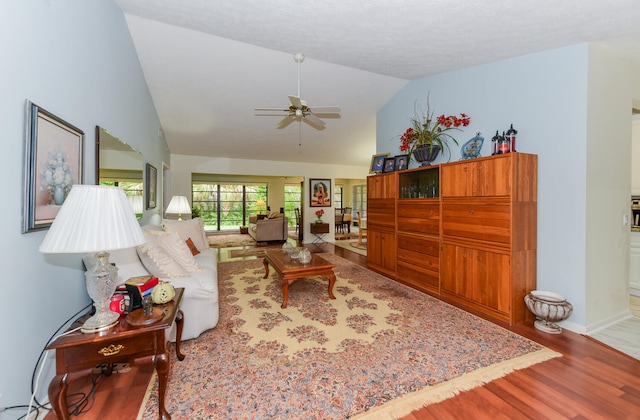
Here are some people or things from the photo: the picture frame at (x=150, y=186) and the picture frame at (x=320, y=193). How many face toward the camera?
1

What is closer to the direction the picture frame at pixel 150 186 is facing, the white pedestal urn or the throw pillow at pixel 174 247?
the white pedestal urn

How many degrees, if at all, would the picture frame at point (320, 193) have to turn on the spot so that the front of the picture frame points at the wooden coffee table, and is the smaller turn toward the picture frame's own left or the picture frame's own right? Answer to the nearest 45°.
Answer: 0° — it already faces it

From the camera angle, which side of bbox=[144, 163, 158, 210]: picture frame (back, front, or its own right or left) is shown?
right

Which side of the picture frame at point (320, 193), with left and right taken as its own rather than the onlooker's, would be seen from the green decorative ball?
front

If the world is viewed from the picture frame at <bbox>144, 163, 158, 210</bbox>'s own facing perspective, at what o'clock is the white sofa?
The white sofa is roughly at 3 o'clock from the picture frame.

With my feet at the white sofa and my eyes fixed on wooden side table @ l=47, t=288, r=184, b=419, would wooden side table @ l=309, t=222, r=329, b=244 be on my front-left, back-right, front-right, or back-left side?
back-left

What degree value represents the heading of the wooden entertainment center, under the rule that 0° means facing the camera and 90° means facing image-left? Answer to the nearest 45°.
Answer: approximately 45°

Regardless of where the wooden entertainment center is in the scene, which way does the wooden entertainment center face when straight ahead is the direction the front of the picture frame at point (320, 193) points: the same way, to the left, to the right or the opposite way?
to the right

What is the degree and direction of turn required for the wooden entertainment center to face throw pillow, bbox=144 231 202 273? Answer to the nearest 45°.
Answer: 0° — it already faces it

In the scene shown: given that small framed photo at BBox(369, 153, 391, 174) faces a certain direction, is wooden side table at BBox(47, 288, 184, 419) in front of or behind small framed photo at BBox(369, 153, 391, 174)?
in front

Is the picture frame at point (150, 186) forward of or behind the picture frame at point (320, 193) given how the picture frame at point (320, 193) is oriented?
forward

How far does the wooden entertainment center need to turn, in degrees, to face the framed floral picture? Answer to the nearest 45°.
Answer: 0° — it already faces it

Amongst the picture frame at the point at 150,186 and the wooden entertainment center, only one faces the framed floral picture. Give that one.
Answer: the wooden entertainment center

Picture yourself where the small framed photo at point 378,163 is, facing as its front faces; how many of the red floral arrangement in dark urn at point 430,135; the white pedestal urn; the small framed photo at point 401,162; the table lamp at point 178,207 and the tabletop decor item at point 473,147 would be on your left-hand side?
4

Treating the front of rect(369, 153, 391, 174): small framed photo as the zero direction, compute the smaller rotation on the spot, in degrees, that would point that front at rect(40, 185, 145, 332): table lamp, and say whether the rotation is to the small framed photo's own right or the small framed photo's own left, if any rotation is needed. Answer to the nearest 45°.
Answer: approximately 45° to the small framed photo's own left

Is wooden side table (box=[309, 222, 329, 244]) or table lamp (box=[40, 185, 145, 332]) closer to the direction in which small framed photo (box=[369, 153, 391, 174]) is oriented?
the table lamp

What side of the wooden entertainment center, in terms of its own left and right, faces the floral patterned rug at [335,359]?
front
